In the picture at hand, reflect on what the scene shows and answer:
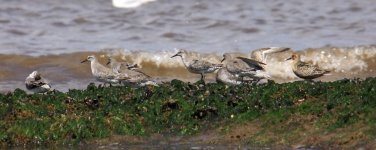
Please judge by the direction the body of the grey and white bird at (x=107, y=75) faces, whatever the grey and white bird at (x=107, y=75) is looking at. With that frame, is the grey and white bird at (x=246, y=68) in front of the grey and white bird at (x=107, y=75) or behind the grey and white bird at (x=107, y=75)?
behind

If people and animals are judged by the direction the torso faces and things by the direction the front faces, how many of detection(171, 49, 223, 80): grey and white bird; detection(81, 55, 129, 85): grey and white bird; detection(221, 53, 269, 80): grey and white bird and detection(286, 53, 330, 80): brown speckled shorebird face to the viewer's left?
4

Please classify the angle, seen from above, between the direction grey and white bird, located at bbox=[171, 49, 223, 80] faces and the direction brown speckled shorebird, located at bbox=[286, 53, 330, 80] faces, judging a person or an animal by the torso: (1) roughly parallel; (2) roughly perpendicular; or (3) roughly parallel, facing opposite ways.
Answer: roughly parallel

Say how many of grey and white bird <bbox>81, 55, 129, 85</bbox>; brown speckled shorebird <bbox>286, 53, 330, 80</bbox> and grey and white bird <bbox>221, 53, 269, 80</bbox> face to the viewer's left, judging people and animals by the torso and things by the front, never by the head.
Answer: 3

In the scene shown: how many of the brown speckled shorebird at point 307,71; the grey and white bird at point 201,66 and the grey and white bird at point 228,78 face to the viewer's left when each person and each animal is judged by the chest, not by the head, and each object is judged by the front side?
3

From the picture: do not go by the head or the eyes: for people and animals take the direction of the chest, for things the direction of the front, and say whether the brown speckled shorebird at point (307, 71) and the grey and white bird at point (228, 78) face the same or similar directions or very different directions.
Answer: same or similar directions

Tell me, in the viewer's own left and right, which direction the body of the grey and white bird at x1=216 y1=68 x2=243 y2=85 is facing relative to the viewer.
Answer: facing to the left of the viewer

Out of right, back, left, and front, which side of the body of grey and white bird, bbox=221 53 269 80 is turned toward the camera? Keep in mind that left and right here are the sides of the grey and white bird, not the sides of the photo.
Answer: left

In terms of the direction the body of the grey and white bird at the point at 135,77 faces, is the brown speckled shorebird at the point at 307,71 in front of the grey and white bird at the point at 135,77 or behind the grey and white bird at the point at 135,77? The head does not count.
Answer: behind

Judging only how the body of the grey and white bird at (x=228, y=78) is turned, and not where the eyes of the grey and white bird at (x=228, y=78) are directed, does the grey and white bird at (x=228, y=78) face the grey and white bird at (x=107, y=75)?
yes

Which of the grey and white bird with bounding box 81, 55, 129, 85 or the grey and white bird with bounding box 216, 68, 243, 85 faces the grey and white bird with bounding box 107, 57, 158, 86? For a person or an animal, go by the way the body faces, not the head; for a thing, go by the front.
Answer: the grey and white bird with bounding box 216, 68, 243, 85

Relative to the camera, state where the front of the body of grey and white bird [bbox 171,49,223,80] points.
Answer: to the viewer's left

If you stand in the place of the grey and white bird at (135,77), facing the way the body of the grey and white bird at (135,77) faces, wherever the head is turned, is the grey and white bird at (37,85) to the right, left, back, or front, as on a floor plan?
front

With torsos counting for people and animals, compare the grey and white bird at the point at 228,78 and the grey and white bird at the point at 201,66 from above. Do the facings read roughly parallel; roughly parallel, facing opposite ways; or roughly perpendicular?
roughly parallel
